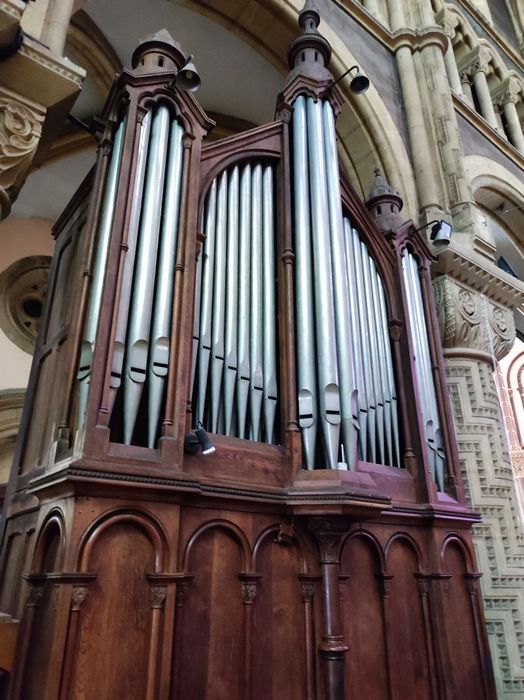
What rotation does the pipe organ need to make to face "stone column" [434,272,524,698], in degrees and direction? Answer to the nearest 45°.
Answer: approximately 90° to its left

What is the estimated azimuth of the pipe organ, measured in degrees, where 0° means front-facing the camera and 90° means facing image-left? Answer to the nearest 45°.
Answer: approximately 315°
